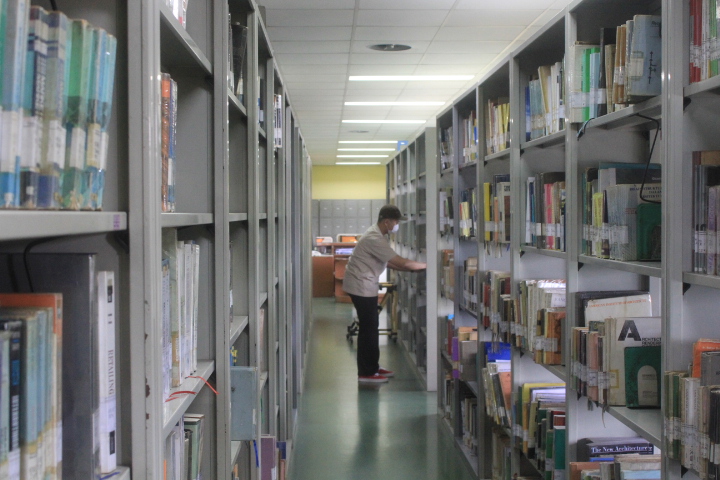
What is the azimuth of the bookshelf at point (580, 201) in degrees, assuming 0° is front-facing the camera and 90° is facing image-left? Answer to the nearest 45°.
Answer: approximately 45°

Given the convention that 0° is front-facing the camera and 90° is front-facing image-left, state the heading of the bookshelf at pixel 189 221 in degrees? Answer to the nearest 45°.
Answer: approximately 315°

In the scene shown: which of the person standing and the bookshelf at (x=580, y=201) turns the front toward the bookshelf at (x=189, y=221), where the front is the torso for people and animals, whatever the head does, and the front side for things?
the bookshelf at (x=580, y=201)

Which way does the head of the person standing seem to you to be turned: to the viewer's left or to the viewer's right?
to the viewer's right

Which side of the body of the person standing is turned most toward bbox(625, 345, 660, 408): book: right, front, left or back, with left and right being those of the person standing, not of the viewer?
right

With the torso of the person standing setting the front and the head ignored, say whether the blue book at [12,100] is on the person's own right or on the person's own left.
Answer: on the person's own right

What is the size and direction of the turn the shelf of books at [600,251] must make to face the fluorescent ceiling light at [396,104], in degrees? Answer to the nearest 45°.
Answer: approximately 135° to its right

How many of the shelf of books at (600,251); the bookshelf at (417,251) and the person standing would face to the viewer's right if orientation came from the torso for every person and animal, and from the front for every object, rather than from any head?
1

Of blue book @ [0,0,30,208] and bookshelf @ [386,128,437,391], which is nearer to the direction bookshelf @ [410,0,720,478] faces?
the blue book

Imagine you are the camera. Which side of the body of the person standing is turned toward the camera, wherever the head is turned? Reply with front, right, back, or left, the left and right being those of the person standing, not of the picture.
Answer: right

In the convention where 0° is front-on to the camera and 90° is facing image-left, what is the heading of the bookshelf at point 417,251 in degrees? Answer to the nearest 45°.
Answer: approximately 90°
